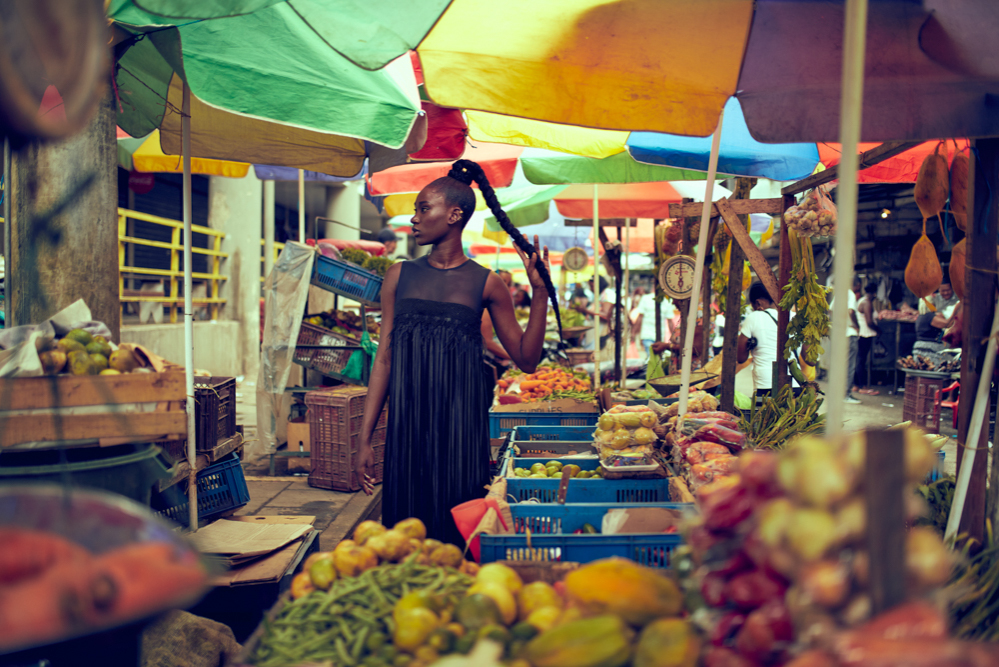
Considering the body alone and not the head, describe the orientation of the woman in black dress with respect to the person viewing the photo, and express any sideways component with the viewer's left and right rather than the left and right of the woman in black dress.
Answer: facing the viewer

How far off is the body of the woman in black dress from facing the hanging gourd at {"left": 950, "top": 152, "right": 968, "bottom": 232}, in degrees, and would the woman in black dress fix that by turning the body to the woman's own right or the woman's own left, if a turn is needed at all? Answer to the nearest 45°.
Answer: approximately 90° to the woman's own left

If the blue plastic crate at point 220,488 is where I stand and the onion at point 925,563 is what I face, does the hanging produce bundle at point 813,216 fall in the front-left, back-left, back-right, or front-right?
front-left

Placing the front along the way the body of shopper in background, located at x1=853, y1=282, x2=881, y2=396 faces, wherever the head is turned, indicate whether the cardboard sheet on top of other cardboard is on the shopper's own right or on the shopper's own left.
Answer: on the shopper's own right

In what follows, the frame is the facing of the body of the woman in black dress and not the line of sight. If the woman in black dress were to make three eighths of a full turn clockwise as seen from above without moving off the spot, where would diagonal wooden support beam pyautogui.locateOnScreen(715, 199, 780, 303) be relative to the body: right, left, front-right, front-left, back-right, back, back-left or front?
right

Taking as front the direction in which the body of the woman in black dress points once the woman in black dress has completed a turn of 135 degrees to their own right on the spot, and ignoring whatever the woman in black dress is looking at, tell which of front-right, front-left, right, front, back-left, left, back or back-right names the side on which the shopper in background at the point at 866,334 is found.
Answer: right

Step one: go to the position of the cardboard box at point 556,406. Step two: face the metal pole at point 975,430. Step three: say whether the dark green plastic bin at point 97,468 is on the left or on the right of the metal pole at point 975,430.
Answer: right

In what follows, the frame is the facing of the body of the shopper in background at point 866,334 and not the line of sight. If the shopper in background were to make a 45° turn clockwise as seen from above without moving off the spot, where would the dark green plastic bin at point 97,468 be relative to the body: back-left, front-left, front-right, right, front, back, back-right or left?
front-right

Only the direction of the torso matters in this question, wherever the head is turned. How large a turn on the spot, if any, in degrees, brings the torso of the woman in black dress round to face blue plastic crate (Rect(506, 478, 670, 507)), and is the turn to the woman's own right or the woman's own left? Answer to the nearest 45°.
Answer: approximately 90° to the woman's own left

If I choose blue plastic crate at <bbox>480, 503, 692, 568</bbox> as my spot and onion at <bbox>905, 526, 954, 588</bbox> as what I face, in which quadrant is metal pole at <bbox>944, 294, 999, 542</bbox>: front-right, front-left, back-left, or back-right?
front-left

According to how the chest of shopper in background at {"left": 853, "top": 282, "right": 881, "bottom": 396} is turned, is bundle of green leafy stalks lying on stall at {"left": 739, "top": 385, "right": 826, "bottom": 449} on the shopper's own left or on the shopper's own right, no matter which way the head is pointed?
on the shopper's own right

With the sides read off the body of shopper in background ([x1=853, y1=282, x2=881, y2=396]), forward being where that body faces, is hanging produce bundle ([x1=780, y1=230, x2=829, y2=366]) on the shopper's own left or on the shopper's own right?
on the shopper's own right

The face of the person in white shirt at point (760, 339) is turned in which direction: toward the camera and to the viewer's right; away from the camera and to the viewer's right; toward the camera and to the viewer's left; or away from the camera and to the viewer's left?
away from the camera and to the viewer's left

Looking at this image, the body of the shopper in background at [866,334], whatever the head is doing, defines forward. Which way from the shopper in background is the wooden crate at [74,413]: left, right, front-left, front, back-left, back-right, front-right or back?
right

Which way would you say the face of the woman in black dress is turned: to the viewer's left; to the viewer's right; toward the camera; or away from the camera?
to the viewer's left
